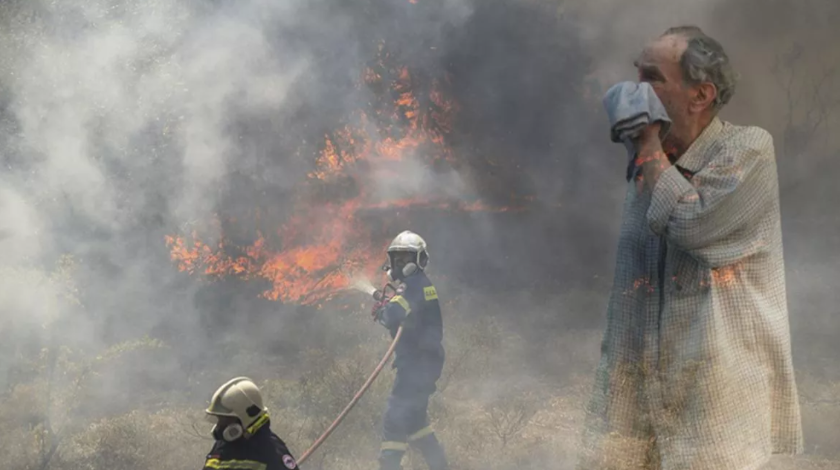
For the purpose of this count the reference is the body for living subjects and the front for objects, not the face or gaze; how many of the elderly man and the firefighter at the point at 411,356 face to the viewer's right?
0

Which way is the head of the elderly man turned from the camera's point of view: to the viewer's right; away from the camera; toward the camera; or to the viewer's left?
to the viewer's left

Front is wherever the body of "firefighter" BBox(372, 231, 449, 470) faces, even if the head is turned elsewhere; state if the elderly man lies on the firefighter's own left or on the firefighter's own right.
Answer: on the firefighter's own left

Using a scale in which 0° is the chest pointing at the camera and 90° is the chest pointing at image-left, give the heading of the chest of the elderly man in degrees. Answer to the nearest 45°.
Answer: approximately 45°

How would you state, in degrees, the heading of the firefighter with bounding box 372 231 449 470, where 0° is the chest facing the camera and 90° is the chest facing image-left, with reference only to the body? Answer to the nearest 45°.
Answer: approximately 90°
